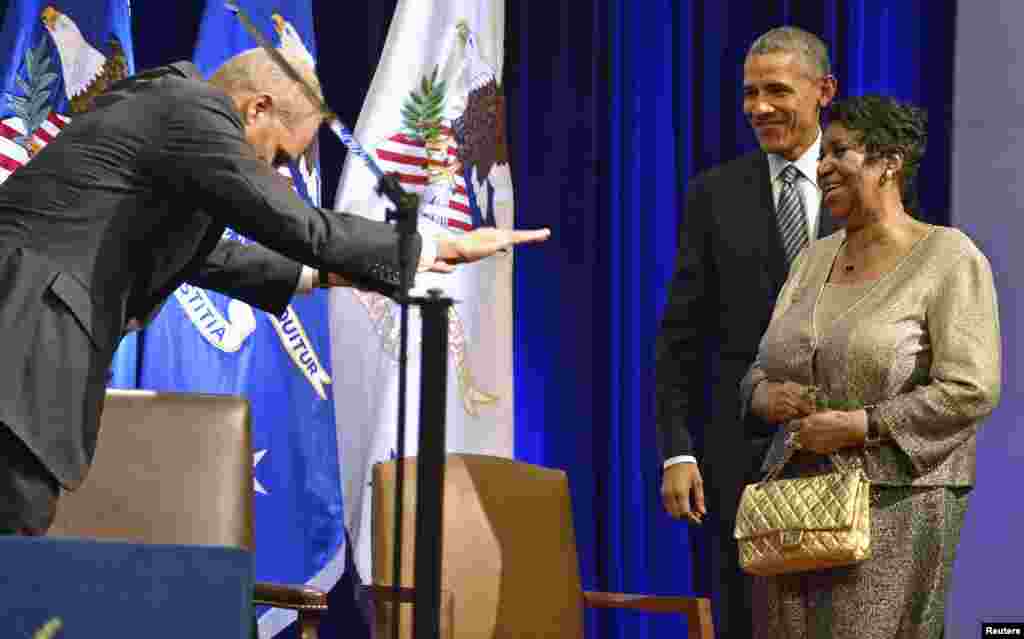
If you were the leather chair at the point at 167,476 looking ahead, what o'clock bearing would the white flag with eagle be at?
The white flag with eagle is roughly at 9 o'clock from the leather chair.

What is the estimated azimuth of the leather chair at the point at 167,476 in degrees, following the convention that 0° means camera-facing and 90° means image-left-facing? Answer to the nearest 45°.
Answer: approximately 315°

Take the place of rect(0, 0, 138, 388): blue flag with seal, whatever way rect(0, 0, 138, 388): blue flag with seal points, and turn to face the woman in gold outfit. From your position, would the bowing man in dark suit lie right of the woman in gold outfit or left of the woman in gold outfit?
right

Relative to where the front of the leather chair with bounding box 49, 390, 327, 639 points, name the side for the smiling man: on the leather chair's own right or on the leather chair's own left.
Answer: on the leather chair's own left

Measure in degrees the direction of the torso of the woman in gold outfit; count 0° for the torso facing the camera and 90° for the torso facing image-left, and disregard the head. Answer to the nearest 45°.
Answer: approximately 45°

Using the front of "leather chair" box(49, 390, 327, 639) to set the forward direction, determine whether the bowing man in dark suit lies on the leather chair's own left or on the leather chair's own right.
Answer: on the leather chair's own right
